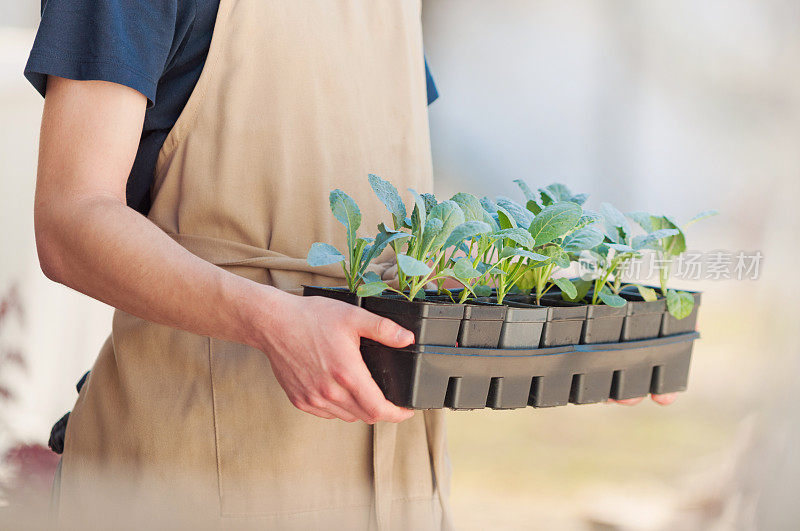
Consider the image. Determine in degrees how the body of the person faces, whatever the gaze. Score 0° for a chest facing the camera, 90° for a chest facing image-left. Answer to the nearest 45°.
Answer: approximately 315°
